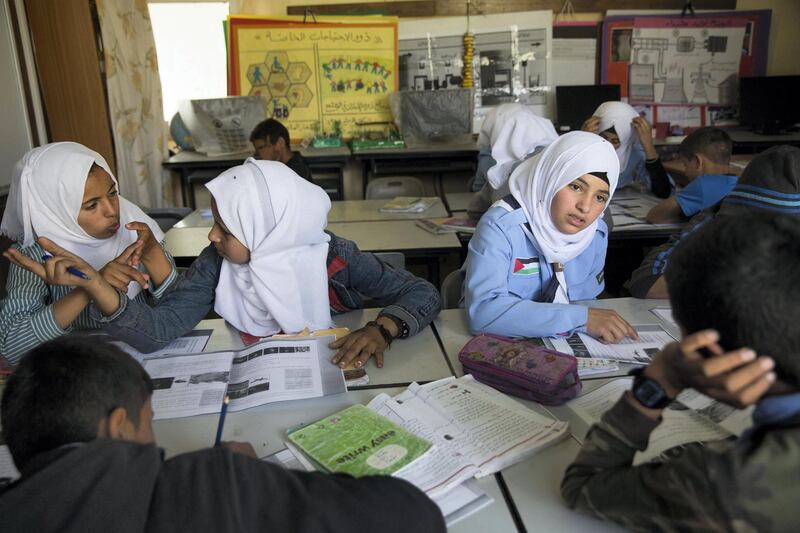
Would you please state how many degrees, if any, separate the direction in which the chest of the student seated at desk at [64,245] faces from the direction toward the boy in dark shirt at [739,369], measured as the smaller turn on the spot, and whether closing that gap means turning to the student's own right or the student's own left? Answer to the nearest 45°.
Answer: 0° — they already face them

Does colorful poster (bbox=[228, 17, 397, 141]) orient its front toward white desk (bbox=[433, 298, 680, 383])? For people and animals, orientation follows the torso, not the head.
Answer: yes

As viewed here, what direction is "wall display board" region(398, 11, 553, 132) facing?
toward the camera

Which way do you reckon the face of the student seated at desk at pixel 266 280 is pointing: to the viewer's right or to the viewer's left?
to the viewer's left

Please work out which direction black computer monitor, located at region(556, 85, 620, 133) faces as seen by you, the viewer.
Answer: facing the viewer

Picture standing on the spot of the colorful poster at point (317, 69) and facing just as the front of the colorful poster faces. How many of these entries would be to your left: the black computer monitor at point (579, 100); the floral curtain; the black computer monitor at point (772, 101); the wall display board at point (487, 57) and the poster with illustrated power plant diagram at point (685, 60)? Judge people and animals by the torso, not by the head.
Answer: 4

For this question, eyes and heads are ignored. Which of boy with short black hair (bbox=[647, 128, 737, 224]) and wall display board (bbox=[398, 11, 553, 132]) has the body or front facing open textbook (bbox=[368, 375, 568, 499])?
the wall display board

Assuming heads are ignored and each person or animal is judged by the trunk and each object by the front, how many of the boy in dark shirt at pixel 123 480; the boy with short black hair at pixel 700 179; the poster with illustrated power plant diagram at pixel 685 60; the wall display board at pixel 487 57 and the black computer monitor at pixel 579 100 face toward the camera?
3

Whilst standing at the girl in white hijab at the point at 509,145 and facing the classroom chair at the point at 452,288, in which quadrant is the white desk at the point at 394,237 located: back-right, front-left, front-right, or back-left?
front-right

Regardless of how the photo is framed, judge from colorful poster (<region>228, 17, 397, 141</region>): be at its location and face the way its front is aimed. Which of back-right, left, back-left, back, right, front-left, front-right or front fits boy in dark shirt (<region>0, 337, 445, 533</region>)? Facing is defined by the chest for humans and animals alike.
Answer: front

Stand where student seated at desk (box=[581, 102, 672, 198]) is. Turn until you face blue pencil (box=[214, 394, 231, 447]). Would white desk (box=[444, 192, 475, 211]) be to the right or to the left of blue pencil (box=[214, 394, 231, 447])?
right

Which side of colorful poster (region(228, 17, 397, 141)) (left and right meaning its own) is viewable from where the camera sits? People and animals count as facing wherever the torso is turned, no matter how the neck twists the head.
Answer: front

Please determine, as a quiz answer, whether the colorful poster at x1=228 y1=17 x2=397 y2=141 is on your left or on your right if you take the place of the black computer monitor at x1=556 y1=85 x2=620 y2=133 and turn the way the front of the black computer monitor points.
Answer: on your right

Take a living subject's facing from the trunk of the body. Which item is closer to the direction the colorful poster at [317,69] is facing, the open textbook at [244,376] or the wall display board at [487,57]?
the open textbook

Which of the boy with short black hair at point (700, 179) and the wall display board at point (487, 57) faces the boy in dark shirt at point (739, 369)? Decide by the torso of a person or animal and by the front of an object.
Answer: the wall display board

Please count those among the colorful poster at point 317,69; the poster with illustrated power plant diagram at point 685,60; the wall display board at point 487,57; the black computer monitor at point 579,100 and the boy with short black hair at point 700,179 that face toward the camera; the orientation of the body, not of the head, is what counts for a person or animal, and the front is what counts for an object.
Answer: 4

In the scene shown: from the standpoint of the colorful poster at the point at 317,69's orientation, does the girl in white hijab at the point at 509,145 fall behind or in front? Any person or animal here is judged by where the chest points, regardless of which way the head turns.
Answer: in front
